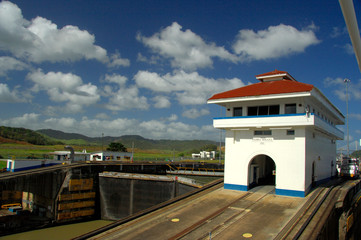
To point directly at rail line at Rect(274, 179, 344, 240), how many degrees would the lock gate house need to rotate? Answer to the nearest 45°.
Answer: approximately 45° to its left

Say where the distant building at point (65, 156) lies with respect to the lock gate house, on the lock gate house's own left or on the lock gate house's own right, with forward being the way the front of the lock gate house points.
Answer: on the lock gate house's own right

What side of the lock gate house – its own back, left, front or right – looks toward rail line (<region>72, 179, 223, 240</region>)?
front

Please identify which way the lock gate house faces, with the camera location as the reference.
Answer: facing the viewer and to the left of the viewer

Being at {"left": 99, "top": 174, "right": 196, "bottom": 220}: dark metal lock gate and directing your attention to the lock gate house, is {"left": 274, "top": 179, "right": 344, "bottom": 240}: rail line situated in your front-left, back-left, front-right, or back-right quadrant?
front-right

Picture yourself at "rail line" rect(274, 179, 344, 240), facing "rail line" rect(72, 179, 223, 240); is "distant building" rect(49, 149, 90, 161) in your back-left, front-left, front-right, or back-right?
front-right

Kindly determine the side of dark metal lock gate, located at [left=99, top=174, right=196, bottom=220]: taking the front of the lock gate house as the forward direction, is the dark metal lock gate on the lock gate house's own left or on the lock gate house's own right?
on the lock gate house's own right
